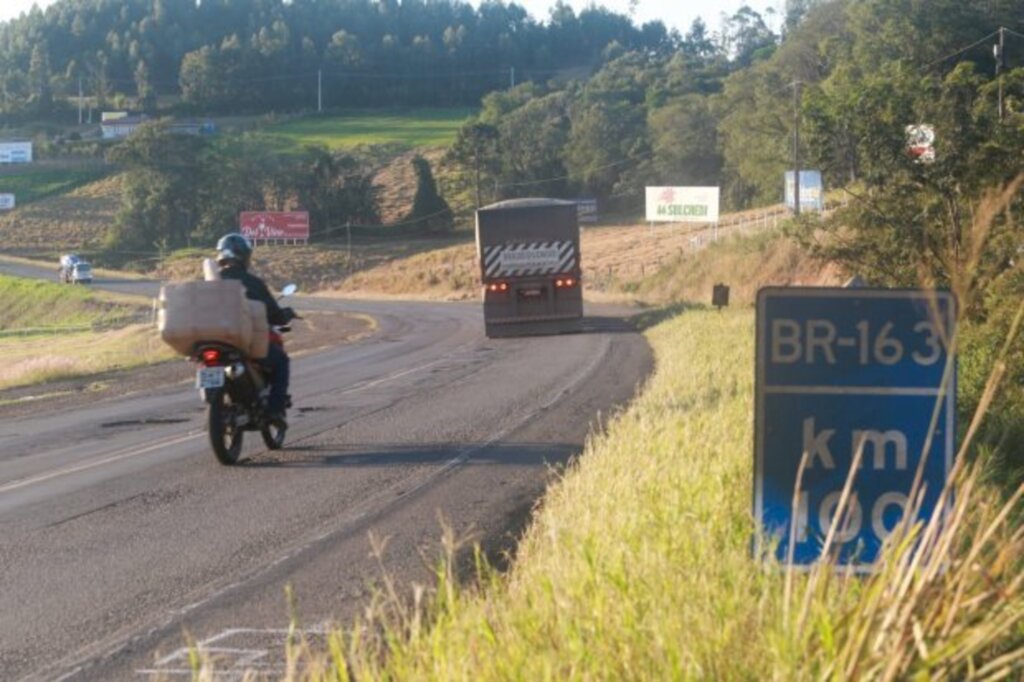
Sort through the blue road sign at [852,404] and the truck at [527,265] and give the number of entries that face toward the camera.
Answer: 1

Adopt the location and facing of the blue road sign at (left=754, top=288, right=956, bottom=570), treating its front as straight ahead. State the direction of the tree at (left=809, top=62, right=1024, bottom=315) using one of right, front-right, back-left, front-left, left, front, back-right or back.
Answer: back

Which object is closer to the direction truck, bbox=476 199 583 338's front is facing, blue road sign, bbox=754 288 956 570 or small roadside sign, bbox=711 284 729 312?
the small roadside sign

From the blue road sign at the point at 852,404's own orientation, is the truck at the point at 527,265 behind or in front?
behind

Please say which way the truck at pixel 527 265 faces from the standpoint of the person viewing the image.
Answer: facing away from the viewer

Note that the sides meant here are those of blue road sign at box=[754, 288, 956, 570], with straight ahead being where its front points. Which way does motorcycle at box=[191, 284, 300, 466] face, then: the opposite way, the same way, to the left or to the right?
the opposite way

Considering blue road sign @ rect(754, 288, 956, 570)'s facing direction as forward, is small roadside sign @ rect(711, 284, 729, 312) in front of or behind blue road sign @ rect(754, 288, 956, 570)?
behind

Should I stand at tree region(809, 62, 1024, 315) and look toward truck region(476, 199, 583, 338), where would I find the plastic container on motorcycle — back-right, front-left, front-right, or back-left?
back-left

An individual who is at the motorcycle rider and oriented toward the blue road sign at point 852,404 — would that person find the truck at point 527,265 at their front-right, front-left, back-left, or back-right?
back-left

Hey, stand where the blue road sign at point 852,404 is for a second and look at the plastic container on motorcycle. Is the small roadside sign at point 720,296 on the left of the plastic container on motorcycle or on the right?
right

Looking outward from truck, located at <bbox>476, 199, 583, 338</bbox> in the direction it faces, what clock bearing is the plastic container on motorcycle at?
The plastic container on motorcycle is roughly at 6 o'clock from the truck.

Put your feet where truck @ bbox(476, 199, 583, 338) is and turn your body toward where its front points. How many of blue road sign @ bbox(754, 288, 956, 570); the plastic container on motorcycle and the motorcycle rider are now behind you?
3

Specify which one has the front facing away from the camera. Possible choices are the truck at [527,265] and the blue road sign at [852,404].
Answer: the truck

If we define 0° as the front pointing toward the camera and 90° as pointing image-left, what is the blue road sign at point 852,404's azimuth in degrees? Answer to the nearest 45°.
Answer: approximately 0°
